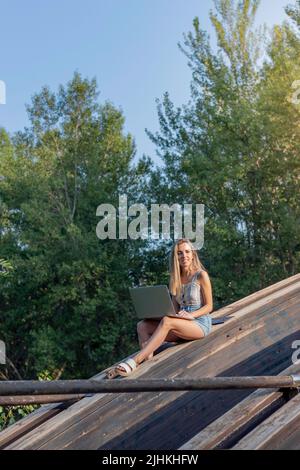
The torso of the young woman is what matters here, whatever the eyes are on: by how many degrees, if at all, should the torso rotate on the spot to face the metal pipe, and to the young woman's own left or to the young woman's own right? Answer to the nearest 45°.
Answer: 0° — they already face it

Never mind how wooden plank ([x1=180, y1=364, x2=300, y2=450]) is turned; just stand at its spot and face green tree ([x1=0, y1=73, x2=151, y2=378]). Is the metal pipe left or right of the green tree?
left

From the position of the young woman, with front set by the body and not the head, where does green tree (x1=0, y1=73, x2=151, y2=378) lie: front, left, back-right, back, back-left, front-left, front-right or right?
back-right

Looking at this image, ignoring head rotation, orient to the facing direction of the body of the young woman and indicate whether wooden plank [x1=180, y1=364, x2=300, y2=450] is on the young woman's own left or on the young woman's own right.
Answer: on the young woman's own left

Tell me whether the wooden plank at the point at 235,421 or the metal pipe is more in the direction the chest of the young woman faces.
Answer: the metal pipe

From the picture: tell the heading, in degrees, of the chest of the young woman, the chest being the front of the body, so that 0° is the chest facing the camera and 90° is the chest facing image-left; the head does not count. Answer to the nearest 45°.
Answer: approximately 45°

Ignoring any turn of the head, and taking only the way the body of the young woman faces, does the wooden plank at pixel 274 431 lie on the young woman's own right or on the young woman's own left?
on the young woman's own left
